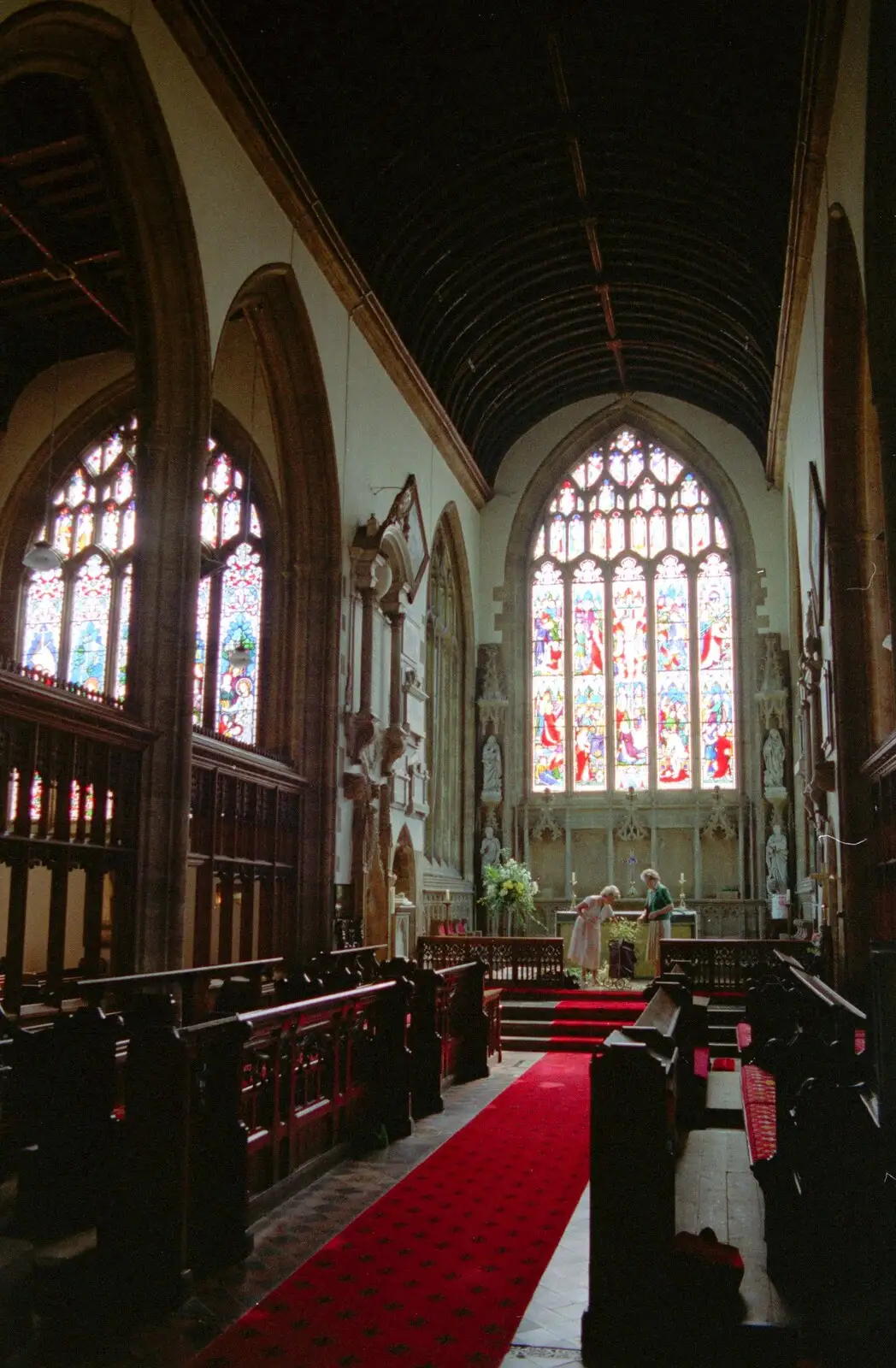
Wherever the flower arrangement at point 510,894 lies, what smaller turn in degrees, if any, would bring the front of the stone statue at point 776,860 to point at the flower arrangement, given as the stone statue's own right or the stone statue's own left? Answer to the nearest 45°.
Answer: approximately 90° to the stone statue's own right

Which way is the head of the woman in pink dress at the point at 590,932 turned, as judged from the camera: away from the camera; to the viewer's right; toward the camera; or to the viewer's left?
to the viewer's right

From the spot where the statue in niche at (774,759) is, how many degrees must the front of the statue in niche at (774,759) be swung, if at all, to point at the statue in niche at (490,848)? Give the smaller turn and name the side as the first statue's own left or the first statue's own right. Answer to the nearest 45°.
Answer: approximately 90° to the first statue's own right

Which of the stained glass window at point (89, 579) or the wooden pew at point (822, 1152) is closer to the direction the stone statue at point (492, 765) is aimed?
the wooden pew

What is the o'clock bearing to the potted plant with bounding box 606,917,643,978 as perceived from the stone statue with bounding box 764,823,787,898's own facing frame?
The potted plant is roughly at 1 o'clock from the stone statue.

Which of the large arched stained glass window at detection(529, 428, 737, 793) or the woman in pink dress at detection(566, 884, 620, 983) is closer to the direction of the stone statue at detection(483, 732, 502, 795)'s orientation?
the woman in pink dress

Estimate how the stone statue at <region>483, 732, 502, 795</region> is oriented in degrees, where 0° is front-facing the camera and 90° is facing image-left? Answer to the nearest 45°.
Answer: approximately 0°

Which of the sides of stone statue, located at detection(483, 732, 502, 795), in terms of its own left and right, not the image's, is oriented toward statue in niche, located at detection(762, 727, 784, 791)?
left
